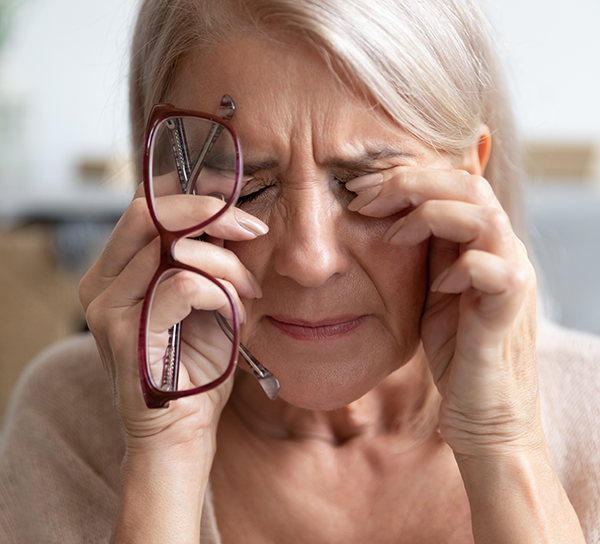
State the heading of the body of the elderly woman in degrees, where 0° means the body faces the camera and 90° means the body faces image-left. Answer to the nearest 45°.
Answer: approximately 0°
